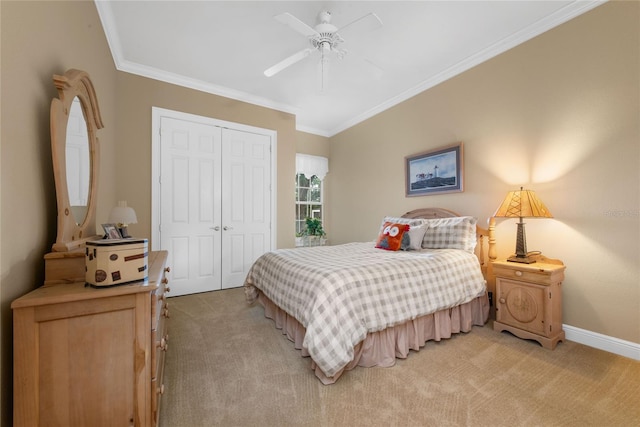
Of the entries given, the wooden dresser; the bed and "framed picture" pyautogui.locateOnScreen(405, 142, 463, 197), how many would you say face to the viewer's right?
1

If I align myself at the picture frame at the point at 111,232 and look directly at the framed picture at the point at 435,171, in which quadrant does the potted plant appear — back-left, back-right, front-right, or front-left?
front-left

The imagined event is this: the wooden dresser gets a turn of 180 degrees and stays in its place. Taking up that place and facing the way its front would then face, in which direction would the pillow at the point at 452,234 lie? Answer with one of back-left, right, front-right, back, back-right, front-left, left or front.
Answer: back

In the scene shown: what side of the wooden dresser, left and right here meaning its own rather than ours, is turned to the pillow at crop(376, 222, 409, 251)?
front

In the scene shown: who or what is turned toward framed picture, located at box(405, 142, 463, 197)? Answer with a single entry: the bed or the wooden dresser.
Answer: the wooden dresser

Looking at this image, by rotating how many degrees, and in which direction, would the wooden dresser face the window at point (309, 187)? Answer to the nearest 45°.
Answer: approximately 45° to its left

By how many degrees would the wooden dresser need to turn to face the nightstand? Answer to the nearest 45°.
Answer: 0° — it already faces it

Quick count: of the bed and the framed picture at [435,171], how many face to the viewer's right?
0

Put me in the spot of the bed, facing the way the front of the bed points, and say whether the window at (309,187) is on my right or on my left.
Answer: on my right

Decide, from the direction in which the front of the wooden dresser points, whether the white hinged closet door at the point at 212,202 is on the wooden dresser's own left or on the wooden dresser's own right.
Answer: on the wooden dresser's own left

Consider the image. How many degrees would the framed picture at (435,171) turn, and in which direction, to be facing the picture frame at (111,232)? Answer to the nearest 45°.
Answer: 0° — it already faces it

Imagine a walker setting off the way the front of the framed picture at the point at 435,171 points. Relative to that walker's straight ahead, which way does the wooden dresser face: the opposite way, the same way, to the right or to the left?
the opposite way

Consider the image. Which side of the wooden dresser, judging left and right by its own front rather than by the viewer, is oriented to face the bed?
front

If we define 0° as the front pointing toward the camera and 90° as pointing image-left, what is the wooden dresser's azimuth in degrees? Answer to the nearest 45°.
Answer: approximately 270°

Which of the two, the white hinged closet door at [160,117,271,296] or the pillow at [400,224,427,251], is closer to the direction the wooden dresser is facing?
the pillow

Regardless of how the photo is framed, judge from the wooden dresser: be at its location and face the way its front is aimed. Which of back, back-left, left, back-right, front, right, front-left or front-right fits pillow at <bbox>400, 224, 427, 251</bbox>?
front

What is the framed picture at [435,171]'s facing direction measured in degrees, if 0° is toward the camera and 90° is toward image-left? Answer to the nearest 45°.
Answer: approximately 45°

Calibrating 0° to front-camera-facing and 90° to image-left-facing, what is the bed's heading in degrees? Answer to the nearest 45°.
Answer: approximately 45°
